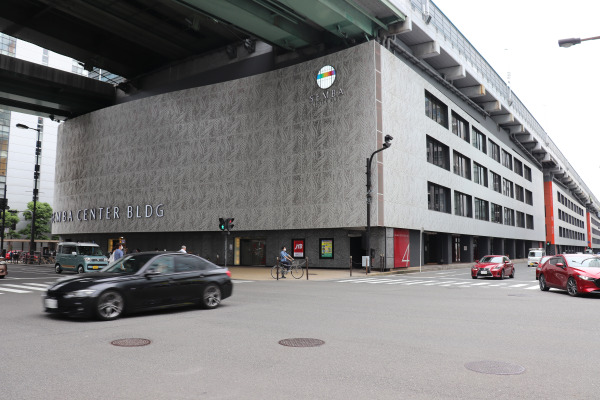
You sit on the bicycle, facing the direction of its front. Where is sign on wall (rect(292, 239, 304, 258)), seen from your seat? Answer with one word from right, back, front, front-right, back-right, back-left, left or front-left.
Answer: left

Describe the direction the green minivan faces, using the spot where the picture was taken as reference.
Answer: facing the viewer and to the right of the viewer

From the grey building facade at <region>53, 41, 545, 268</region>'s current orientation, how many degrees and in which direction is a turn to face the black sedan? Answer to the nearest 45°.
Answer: approximately 45° to its left

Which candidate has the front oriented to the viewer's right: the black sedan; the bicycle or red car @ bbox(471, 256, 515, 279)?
the bicycle

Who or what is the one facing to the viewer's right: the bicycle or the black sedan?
the bicycle

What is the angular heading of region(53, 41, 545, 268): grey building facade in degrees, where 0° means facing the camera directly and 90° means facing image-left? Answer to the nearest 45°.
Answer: approximately 45°

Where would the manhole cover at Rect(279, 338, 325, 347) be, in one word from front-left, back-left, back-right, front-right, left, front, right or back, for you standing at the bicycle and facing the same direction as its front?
right

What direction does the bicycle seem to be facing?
to the viewer's right

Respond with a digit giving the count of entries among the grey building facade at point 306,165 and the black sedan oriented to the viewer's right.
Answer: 0
